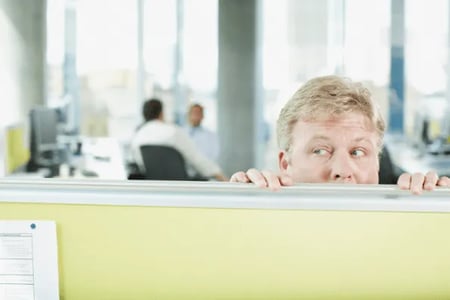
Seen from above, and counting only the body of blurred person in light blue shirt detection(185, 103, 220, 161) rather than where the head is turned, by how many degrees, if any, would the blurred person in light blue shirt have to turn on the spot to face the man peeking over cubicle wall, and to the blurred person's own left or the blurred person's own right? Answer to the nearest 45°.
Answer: approximately 45° to the blurred person's own left

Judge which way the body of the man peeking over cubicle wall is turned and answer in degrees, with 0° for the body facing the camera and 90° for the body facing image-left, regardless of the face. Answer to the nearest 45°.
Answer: approximately 0°

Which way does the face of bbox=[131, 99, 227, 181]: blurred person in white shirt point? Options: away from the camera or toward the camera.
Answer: away from the camera

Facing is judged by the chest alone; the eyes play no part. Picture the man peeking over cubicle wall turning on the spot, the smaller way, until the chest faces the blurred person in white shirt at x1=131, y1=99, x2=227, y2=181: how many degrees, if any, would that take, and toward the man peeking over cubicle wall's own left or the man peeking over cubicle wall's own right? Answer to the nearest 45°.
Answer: approximately 180°

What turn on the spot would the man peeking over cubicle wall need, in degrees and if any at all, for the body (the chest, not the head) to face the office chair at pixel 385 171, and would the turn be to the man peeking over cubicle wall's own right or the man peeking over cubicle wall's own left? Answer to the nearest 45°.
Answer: approximately 180°
